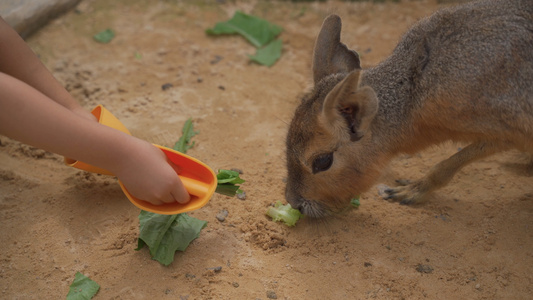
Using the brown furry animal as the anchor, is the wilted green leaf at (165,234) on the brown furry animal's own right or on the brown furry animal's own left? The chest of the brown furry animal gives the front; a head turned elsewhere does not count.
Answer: on the brown furry animal's own left

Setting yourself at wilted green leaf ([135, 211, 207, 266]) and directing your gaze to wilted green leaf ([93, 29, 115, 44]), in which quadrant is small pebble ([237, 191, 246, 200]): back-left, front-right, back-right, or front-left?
front-right

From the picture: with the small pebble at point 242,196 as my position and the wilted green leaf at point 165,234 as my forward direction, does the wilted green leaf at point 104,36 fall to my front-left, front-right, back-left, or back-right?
back-right

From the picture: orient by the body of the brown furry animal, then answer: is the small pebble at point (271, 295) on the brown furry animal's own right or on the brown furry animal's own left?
on the brown furry animal's own left

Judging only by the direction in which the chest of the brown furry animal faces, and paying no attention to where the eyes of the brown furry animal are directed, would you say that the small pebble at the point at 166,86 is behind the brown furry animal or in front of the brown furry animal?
in front

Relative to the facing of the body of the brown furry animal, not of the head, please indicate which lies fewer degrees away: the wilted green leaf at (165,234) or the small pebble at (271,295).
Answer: the wilted green leaf

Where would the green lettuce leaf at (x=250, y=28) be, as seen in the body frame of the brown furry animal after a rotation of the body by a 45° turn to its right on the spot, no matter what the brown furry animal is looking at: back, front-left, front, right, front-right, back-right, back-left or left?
front

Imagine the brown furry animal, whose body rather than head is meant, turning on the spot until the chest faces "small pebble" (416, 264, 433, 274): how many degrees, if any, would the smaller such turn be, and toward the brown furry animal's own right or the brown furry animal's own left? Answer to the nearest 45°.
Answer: approximately 135° to the brown furry animal's own left

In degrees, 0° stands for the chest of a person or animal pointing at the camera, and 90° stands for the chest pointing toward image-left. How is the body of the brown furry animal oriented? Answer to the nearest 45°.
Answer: approximately 90°

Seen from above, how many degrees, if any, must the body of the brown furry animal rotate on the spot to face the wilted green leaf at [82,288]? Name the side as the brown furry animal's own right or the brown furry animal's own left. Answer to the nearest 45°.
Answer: approximately 45° to the brown furry animal's own left

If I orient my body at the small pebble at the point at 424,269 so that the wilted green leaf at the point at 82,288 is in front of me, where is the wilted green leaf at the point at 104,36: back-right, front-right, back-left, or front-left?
front-right

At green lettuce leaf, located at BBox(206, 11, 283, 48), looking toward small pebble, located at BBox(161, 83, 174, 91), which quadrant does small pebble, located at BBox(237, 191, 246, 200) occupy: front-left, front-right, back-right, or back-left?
front-left

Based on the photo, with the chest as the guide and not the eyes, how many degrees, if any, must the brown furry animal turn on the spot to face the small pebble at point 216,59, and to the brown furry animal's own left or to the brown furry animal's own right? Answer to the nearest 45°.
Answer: approximately 45° to the brown furry animal's own right

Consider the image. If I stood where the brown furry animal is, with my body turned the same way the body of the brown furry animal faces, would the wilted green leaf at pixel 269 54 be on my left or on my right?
on my right

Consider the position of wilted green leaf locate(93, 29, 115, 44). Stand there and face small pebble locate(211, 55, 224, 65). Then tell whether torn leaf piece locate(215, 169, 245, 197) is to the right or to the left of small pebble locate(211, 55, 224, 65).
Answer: right

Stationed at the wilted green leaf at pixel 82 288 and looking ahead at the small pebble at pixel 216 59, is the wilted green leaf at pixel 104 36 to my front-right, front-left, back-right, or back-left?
front-left
